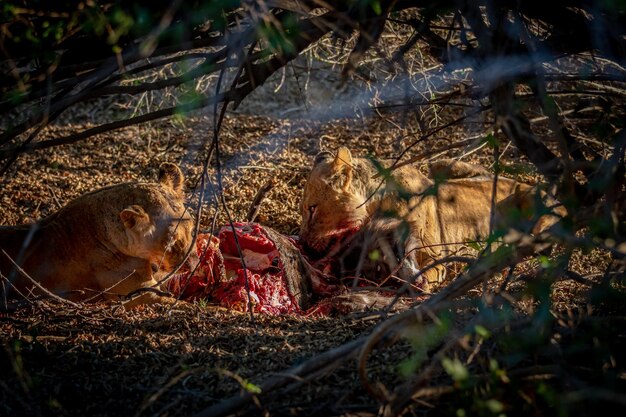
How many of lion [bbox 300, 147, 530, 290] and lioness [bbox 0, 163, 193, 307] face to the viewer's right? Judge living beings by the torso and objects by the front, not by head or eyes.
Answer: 1

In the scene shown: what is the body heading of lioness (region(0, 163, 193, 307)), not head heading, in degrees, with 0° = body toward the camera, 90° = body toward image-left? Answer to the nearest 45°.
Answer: approximately 270°

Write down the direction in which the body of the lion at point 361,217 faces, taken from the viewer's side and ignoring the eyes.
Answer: to the viewer's left

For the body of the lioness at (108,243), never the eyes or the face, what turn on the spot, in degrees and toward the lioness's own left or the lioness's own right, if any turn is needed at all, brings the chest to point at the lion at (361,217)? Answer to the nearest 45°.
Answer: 0° — it already faces it

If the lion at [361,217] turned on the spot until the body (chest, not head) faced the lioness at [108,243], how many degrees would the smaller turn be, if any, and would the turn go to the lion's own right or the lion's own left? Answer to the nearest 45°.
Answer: approximately 45° to the lion's own left

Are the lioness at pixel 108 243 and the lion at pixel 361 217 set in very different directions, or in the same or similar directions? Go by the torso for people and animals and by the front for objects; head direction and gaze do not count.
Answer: very different directions
